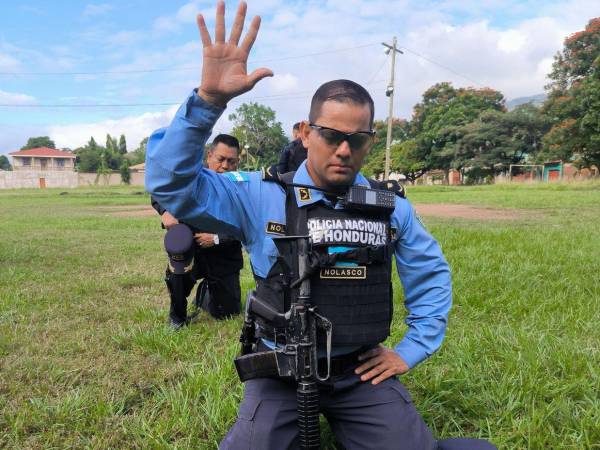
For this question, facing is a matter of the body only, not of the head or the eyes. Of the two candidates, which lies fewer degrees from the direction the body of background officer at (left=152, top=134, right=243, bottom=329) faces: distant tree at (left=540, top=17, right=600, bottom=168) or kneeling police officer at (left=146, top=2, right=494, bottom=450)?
the kneeling police officer

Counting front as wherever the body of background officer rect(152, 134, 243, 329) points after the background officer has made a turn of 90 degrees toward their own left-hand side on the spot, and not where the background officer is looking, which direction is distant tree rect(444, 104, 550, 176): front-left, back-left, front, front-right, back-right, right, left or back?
left

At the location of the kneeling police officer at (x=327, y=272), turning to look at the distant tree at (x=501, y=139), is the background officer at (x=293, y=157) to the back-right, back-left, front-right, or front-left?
front-left

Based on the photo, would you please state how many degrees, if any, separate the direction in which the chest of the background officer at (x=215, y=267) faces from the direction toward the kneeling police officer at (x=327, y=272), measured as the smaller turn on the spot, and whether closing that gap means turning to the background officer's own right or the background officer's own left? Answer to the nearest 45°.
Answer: approximately 45° to the background officer's own left

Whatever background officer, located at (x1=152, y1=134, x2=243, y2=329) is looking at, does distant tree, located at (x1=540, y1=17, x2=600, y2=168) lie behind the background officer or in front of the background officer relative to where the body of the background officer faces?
behind
